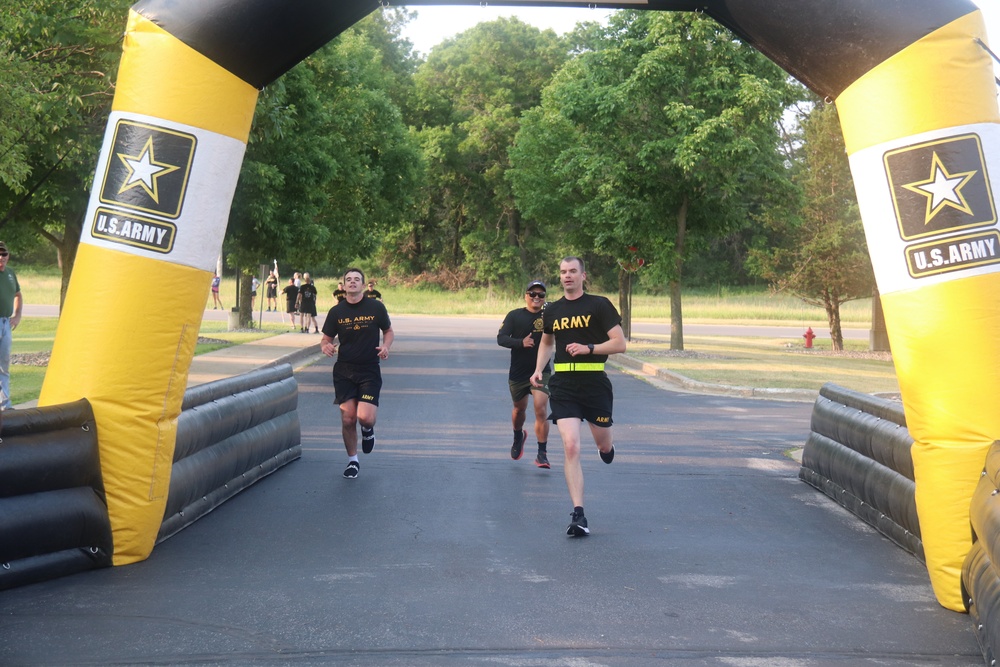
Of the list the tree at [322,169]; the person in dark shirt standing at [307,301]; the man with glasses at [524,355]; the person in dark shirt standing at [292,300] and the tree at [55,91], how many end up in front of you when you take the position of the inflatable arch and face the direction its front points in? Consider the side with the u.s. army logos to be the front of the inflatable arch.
0

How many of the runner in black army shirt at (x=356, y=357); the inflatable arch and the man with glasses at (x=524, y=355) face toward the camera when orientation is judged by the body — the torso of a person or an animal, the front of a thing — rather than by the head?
3

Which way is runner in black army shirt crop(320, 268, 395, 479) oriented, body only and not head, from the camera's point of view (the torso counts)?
toward the camera

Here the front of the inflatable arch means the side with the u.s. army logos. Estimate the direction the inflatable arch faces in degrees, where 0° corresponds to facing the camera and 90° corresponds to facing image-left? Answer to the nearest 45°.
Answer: approximately 0°

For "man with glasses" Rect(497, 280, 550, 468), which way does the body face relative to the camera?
toward the camera

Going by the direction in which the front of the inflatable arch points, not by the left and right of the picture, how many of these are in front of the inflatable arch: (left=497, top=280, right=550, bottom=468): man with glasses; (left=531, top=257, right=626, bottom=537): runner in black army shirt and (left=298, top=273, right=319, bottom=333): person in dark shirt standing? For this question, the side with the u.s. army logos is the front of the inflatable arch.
0

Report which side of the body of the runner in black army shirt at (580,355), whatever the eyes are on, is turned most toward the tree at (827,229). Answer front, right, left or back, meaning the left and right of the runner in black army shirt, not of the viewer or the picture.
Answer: back

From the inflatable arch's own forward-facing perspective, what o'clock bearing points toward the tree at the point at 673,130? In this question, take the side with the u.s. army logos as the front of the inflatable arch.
The tree is roughly at 6 o'clock from the inflatable arch.

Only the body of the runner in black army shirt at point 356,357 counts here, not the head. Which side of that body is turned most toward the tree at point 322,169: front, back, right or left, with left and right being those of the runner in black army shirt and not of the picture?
back

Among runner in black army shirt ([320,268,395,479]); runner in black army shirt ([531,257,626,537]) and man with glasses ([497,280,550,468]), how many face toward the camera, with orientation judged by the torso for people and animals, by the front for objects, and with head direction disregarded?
3

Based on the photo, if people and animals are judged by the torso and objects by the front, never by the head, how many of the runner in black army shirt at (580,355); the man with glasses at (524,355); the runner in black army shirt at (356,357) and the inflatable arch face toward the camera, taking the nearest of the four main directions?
4

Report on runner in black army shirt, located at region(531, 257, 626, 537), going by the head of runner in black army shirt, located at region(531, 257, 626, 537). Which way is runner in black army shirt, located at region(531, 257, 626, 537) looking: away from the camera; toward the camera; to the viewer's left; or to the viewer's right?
toward the camera

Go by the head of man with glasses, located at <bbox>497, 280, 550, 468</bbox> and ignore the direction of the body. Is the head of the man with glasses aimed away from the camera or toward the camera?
toward the camera

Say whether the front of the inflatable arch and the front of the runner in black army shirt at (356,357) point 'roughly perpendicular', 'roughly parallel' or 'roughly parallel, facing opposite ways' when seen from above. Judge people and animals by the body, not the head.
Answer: roughly parallel

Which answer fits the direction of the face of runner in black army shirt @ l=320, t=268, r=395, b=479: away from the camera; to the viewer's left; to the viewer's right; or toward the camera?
toward the camera

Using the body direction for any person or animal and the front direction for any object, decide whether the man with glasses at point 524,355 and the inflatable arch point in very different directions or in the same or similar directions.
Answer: same or similar directions
